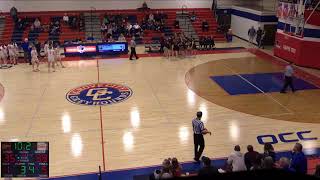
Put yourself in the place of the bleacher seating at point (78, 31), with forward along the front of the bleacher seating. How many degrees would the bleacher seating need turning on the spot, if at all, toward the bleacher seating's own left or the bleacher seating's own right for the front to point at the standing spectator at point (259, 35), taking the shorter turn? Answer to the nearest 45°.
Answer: approximately 45° to the bleacher seating's own left

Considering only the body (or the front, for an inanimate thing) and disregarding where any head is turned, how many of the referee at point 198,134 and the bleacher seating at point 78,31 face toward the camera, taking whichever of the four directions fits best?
1

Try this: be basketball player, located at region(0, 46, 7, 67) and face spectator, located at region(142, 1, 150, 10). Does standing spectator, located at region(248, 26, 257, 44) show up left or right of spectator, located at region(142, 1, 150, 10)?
right

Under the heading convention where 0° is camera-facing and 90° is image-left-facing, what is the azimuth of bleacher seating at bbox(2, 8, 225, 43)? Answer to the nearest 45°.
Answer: approximately 0°

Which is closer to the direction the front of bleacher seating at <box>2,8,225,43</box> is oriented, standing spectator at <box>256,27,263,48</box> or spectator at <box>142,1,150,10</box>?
the standing spectator
